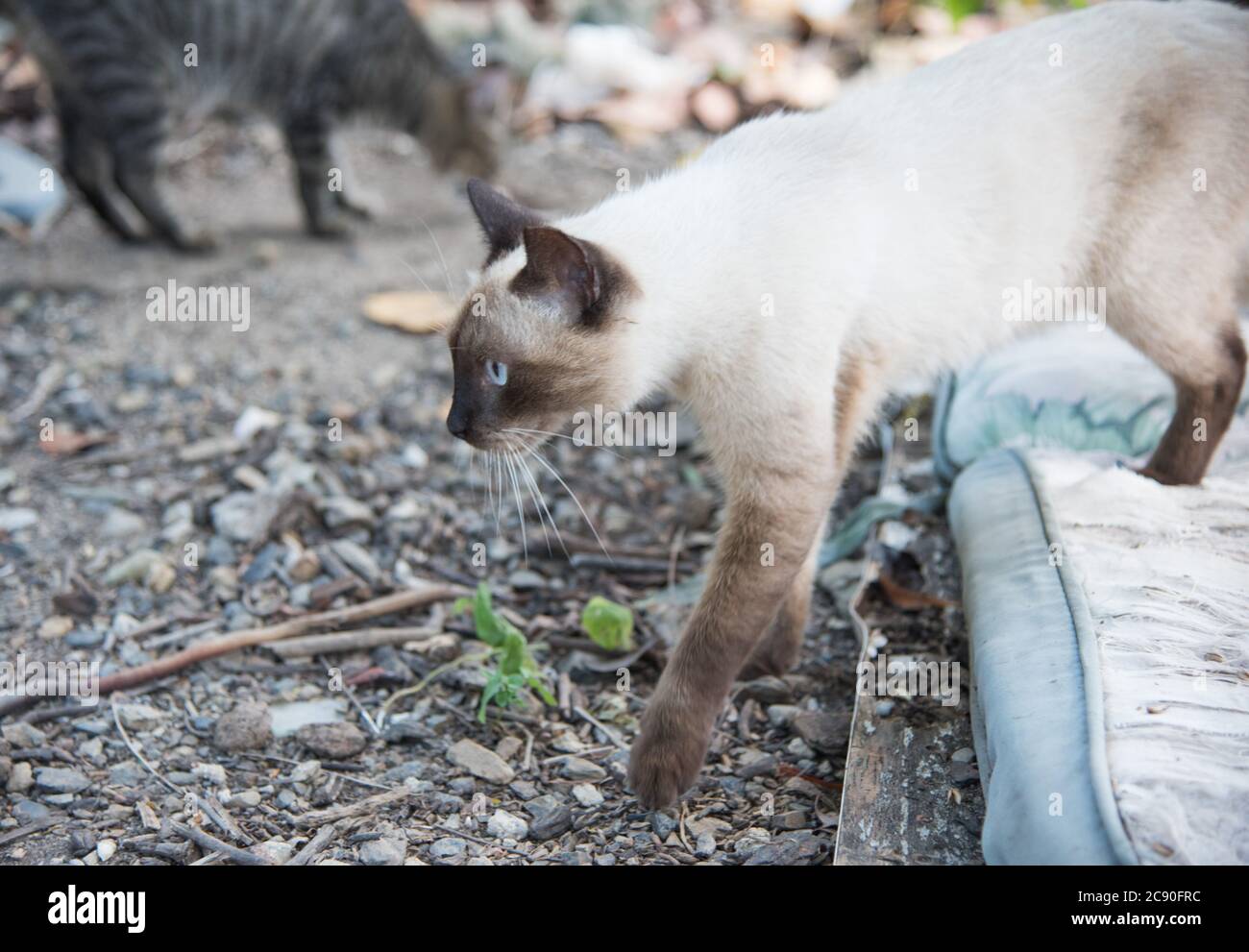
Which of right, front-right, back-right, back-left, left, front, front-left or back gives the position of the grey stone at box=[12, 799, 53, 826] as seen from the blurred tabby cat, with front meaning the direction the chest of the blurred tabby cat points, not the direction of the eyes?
right

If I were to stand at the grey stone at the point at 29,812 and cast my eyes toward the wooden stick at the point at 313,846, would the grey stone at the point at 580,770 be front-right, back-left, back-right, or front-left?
front-left

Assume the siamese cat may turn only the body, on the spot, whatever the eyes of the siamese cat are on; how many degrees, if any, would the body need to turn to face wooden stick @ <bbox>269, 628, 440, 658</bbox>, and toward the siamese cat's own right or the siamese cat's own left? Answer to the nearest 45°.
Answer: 0° — it already faces it

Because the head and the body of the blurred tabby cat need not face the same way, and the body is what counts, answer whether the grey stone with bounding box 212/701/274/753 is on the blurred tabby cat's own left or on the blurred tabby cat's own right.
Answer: on the blurred tabby cat's own right

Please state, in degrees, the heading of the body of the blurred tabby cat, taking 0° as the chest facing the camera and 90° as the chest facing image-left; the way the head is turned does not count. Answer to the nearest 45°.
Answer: approximately 270°

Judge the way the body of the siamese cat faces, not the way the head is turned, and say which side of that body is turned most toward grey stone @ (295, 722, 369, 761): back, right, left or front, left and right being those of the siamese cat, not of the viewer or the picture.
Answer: front

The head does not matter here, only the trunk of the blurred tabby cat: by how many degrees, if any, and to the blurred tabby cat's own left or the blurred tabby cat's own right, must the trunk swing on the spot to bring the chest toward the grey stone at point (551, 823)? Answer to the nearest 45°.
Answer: approximately 90° to the blurred tabby cat's own right

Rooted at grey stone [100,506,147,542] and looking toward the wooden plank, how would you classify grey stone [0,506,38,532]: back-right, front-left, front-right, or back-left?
back-right

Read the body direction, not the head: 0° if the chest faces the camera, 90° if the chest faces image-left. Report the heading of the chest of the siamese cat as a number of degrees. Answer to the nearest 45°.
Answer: approximately 90°

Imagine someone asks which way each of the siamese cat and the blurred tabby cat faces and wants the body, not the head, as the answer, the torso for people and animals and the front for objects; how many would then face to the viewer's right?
1
